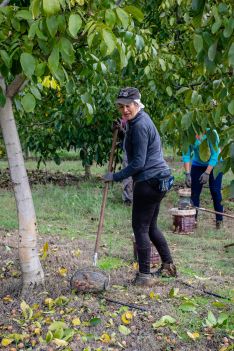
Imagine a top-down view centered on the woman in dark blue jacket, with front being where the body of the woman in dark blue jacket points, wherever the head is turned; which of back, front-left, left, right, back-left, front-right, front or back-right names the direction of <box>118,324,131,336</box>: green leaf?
left

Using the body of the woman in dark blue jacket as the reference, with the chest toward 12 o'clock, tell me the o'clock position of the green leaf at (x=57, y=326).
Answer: The green leaf is roughly at 10 o'clock from the woman in dark blue jacket.

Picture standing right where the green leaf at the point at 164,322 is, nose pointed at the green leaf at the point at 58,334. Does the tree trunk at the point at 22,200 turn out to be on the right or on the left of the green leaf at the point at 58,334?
right

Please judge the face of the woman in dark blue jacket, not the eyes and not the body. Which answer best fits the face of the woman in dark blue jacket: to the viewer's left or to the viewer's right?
to the viewer's left

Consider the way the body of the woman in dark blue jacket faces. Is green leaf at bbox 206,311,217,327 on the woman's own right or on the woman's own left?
on the woman's own left

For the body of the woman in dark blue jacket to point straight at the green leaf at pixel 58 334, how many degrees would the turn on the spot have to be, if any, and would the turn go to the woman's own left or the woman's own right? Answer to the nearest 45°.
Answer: approximately 45° to the woman's own left

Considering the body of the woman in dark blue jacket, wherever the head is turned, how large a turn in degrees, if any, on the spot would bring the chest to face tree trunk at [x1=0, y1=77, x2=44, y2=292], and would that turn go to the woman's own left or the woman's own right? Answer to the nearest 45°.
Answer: approximately 45° to the woman's own left

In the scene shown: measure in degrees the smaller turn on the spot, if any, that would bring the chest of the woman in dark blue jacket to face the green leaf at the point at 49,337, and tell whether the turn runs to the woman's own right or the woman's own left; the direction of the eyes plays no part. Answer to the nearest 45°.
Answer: approximately 45° to the woman's own left

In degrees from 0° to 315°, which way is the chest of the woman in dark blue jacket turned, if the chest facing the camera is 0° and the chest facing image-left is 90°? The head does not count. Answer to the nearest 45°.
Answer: approximately 90°
